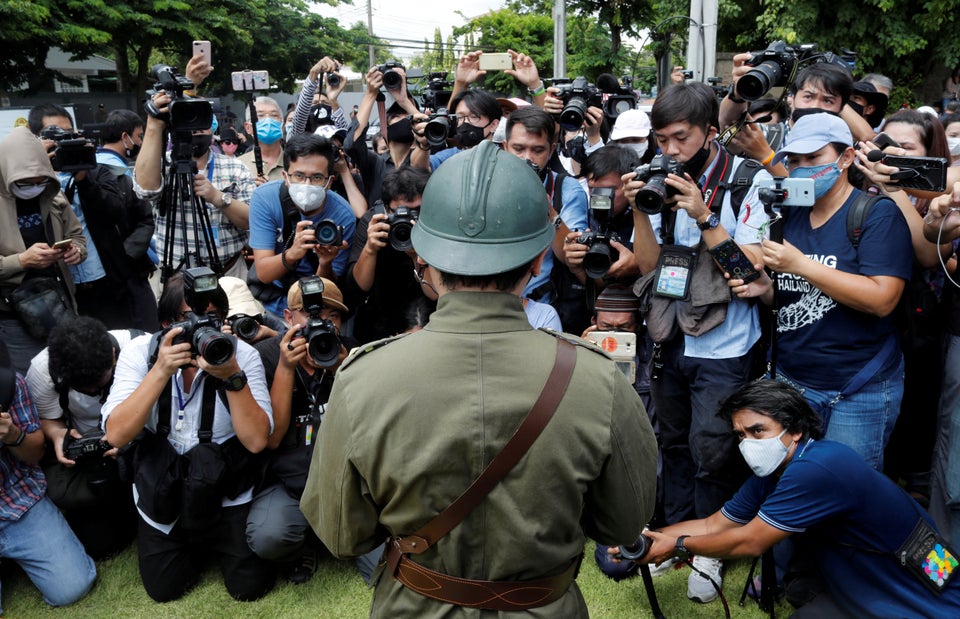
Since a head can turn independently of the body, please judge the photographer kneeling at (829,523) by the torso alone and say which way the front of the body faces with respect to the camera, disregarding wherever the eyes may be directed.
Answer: to the viewer's left

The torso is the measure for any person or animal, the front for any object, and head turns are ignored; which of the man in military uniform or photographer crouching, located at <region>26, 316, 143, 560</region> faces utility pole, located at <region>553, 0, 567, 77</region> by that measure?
the man in military uniform

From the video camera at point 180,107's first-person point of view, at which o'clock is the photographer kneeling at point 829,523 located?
The photographer kneeling is roughly at 12 o'clock from the video camera.

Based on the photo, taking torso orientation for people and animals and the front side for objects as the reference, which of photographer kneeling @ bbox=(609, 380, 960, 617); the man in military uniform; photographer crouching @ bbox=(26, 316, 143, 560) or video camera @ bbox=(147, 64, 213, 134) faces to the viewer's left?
the photographer kneeling

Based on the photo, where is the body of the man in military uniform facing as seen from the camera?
away from the camera
